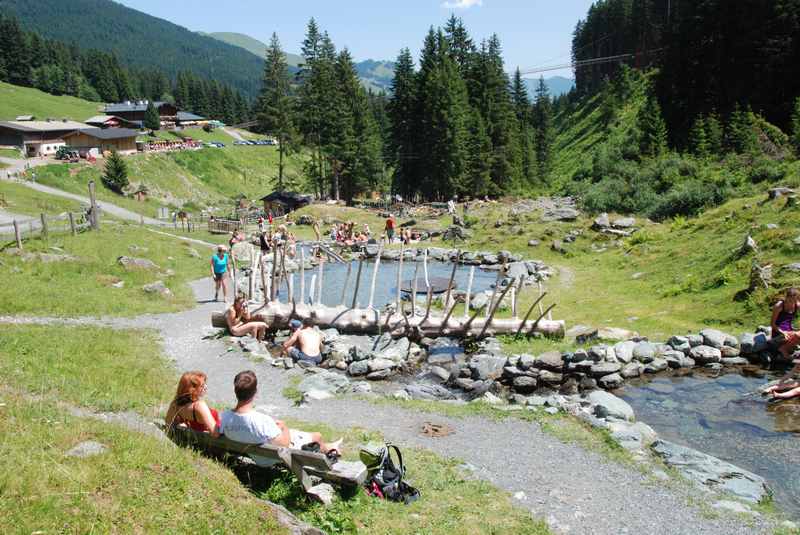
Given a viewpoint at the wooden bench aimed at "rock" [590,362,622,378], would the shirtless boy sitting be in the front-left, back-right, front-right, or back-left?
front-left

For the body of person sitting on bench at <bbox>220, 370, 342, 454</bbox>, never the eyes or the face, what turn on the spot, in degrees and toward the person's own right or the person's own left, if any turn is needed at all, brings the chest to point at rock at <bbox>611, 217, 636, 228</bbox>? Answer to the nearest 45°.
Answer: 0° — they already face it

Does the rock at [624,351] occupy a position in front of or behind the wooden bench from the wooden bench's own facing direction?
in front

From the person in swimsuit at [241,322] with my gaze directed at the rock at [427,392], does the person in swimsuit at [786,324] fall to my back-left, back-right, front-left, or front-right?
front-left

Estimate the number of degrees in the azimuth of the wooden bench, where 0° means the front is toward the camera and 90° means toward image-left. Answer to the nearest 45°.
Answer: approximately 225°

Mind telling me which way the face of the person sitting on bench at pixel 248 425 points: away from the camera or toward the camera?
away from the camera

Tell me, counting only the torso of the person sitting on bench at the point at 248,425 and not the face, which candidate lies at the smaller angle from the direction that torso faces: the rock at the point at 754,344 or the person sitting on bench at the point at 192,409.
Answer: the rock

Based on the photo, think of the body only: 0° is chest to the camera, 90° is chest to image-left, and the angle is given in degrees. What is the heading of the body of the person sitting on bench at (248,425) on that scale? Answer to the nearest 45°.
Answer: approximately 225°

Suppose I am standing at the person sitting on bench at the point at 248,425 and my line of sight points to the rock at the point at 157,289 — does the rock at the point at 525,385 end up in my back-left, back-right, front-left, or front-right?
front-right

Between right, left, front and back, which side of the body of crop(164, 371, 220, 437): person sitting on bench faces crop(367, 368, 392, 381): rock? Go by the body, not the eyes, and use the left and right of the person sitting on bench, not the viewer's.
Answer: front

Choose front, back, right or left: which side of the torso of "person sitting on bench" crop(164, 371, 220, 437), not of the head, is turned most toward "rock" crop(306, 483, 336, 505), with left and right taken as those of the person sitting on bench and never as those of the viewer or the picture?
right

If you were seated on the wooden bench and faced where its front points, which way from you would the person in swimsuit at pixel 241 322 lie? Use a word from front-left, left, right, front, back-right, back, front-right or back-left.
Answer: front-left

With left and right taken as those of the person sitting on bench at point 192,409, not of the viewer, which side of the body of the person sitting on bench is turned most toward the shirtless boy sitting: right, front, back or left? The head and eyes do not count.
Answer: front

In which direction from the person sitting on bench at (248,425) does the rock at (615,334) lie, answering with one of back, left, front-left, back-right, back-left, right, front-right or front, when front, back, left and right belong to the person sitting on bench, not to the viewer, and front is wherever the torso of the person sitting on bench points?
front

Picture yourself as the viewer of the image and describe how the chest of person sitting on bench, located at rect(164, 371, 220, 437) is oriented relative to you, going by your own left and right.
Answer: facing away from the viewer and to the right of the viewer

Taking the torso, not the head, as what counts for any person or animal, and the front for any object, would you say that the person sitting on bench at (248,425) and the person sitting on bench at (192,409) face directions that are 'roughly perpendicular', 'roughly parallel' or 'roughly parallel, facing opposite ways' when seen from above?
roughly parallel

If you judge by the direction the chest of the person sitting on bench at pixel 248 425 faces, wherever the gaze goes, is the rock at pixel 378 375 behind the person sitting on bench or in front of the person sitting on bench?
in front
